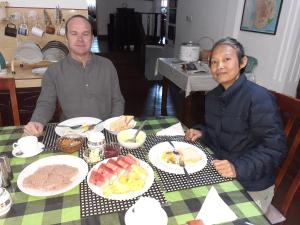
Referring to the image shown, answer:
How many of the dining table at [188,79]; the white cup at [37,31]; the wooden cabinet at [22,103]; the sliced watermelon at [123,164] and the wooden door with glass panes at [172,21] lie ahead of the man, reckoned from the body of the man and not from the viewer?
1

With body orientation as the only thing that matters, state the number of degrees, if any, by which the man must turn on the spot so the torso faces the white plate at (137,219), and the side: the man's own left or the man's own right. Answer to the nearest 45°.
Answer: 0° — they already face it

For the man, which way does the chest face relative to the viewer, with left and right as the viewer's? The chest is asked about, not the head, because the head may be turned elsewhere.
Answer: facing the viewer

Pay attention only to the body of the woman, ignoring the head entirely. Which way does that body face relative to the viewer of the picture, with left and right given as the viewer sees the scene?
facing the viewer and to the left of the viewer

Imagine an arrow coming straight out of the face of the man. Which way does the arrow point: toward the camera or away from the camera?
toward the camera

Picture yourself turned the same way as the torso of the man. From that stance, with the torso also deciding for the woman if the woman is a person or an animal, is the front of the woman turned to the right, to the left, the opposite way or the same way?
to the right

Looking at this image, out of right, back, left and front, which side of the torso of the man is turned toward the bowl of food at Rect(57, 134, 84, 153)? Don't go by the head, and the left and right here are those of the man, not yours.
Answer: front

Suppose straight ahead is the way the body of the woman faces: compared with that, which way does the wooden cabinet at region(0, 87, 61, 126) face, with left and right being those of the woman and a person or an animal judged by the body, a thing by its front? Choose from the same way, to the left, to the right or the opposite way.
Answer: to the left

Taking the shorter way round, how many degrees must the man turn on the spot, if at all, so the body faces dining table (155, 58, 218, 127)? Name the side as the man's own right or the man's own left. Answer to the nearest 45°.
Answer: approximately 135° to the man's own left

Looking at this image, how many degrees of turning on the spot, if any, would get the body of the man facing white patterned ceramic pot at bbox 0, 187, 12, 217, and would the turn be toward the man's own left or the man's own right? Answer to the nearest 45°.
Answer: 0° — they already face it

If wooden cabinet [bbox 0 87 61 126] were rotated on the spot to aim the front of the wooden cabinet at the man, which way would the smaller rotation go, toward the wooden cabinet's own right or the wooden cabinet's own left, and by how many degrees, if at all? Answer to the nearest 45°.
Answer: approximately 45° to the wooden cabinet's own left

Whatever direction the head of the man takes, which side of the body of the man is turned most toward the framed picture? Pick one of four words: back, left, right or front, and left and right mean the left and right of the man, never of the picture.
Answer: left

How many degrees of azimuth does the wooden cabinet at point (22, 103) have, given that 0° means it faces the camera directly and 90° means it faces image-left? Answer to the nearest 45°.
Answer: approximately 0°

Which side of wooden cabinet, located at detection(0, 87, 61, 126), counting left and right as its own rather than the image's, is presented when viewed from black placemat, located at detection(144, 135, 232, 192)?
front

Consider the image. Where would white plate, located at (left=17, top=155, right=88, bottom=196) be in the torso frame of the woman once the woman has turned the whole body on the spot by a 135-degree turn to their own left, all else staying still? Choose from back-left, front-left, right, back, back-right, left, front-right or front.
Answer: back-right

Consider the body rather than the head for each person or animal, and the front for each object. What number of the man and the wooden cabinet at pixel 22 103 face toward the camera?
2

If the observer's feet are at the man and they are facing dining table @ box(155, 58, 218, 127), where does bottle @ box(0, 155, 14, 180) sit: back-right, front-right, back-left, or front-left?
back-right

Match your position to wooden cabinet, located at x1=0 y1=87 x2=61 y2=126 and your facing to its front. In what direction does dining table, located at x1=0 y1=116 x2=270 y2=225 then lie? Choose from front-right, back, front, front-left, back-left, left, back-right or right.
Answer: front

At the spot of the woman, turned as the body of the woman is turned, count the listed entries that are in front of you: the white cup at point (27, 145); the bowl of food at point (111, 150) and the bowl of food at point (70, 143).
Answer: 3
